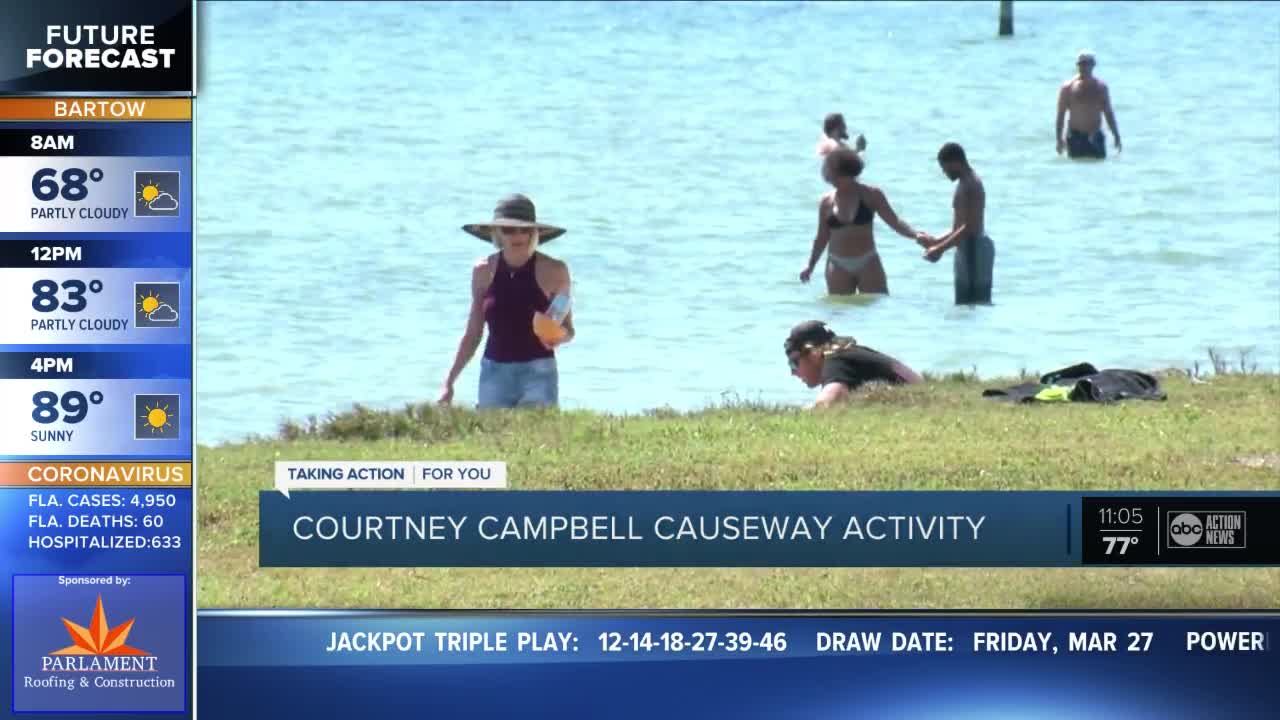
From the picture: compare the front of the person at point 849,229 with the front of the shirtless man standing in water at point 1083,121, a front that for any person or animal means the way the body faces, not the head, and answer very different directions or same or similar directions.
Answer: same or similar directions

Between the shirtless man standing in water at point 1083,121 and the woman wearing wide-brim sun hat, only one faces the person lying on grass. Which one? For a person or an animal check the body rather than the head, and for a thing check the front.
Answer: the shirtless man standing in water

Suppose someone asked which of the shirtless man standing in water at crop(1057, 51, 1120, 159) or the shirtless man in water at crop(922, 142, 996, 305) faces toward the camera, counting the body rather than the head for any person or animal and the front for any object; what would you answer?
the shirtless man standing in water

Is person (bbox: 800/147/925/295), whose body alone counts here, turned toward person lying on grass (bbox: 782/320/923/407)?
yes

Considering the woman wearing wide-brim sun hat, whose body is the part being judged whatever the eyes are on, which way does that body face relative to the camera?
toward the camera

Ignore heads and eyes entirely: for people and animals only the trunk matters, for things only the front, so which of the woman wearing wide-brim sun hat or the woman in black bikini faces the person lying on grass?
the woman in black bikini

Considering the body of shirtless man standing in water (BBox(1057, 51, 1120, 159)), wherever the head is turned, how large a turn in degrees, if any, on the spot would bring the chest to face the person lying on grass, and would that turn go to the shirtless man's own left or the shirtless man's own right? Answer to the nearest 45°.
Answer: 0° — they already face them

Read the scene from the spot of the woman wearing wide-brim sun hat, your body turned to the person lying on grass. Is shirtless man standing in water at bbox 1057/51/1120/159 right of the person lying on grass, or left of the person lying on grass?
left

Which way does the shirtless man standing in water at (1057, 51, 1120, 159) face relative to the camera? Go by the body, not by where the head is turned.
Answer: toward the camera

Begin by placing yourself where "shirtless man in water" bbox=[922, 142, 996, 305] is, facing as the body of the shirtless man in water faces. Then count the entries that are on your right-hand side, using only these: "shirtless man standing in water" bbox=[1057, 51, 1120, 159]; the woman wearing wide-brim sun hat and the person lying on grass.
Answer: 1

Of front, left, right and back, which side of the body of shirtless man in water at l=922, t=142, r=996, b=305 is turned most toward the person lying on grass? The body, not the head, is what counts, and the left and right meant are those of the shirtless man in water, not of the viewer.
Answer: left

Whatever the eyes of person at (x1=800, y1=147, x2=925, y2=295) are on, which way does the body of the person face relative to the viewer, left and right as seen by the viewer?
facing the viewer

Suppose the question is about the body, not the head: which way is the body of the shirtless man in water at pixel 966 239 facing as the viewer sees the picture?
to the viewer's left

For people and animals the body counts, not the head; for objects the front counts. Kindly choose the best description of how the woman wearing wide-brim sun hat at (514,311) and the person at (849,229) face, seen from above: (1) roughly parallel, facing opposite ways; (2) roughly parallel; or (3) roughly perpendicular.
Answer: roughly parallel

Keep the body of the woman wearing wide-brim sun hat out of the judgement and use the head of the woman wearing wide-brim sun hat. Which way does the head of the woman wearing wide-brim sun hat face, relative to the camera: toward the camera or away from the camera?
toward the camera

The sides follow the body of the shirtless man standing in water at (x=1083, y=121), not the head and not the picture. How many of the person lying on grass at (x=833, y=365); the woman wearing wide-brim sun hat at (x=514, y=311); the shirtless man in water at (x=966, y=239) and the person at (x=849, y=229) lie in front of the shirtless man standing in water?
4

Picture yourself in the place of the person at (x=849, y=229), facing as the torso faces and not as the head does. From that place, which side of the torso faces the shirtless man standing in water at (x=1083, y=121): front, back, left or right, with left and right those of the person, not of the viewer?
back
